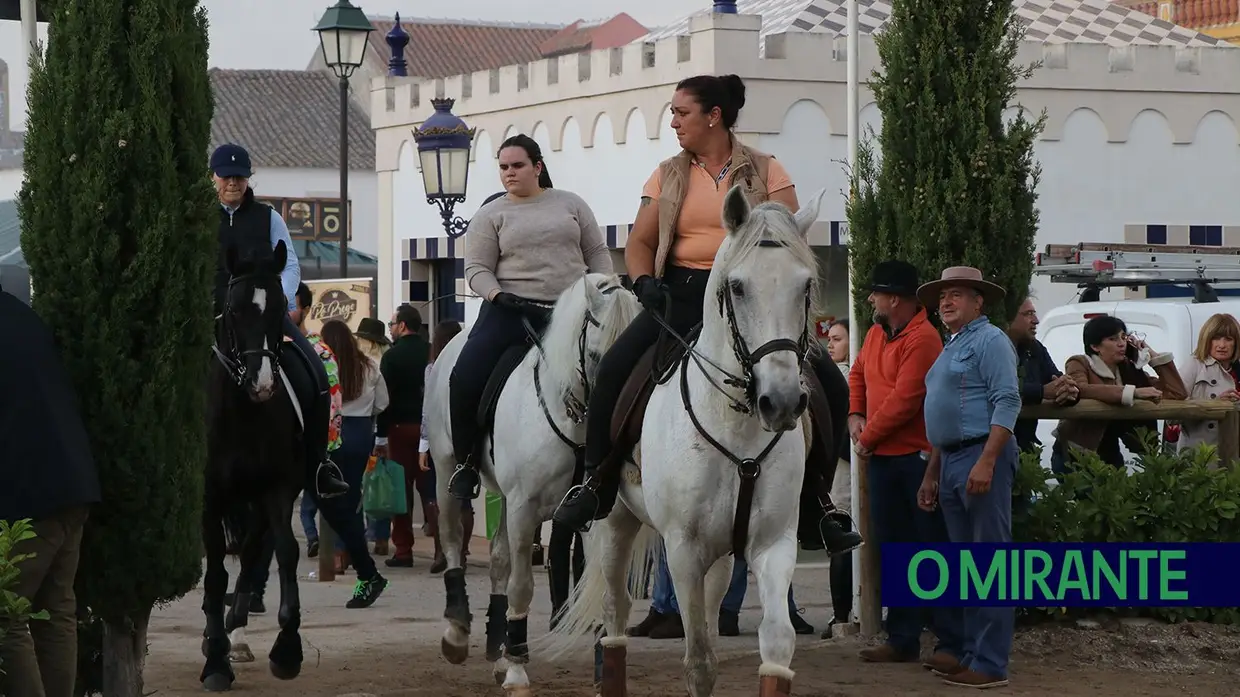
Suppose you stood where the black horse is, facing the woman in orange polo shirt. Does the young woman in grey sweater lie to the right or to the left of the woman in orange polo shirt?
left

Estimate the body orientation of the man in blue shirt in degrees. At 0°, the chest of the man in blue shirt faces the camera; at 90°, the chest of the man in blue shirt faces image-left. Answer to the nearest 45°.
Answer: approximately 45°

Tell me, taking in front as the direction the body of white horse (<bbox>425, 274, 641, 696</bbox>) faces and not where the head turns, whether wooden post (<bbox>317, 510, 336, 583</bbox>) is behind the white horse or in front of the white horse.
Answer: behind

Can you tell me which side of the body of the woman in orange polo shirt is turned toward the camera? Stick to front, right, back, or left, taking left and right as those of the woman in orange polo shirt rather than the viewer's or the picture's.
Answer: front

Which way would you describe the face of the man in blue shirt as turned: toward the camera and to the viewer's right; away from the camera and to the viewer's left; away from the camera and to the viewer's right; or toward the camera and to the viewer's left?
toward the camera and to the viewer's left

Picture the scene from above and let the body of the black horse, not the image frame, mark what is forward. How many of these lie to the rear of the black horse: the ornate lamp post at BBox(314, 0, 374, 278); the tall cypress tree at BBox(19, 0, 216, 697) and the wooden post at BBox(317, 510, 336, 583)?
2

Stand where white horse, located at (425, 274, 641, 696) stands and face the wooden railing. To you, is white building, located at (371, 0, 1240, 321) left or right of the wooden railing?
left

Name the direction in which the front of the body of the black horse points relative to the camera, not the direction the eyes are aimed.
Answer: toward the camera

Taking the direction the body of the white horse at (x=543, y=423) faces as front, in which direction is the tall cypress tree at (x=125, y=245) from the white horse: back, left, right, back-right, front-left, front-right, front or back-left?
right

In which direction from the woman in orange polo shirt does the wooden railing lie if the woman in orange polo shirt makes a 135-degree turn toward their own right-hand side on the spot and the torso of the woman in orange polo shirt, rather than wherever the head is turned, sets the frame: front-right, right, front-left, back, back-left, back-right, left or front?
right

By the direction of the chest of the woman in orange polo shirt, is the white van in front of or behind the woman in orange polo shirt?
behind

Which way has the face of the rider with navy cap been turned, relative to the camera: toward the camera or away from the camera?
toward the camera

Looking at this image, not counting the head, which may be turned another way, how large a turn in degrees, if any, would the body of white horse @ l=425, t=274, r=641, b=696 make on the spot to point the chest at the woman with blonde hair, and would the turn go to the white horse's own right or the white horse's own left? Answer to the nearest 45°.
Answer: approximately 90° to the white horse's own left
